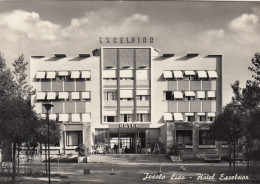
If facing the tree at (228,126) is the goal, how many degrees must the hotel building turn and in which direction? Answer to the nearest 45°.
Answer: approximately 45° to its left

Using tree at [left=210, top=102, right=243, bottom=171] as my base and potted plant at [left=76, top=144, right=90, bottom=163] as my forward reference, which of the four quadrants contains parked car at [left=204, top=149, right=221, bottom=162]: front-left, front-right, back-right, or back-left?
front-right

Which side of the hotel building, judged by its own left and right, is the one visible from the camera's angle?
front
